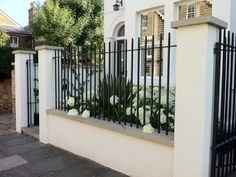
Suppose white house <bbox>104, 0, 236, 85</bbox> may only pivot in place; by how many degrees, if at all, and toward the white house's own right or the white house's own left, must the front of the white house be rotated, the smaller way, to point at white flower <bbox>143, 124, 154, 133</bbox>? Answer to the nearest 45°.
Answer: approximately 45° to the white house's own left

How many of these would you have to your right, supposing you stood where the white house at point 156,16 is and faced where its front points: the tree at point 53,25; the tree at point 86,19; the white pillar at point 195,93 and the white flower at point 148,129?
2

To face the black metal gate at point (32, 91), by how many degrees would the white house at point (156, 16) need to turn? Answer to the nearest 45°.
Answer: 0° — it already faces it

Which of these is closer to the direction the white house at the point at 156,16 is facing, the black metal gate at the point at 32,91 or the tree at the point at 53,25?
the black metal gate

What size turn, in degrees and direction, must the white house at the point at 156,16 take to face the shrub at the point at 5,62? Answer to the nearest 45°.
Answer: approximately 45° to its right

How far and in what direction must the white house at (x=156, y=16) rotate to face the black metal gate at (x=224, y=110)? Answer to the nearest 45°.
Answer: approximately 45° to its left

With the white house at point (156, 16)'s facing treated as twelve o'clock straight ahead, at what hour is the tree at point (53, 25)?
The tree is roughly at 3 o'clock from the white house.

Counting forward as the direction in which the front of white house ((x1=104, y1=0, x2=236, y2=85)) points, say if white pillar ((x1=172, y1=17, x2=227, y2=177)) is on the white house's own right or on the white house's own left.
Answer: on the white house's own left

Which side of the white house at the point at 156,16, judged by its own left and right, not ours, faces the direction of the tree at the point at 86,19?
right

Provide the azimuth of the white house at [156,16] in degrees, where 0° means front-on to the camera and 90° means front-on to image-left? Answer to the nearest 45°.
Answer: approximately 45°

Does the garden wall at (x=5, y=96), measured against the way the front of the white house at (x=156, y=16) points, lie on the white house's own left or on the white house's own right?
on the white house's own right

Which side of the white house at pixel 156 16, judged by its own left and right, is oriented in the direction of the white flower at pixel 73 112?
front

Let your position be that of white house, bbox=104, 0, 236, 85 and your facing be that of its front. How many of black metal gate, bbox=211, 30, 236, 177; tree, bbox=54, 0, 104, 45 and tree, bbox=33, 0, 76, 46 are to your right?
2

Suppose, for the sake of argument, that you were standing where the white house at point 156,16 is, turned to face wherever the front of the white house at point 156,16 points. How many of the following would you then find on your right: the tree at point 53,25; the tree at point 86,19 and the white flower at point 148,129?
2
